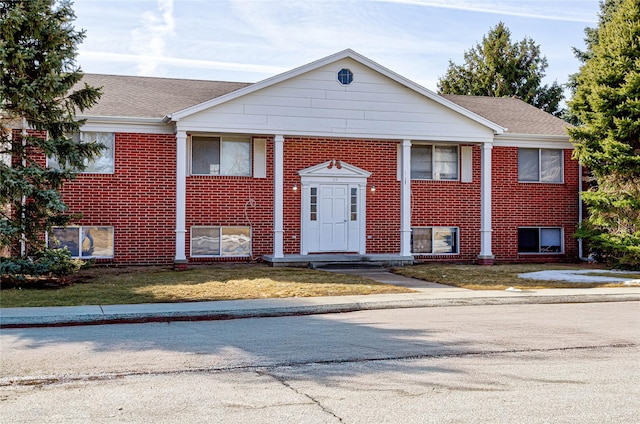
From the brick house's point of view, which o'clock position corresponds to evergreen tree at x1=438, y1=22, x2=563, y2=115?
The evergreen tree is roughly at 7 o'clock from the brick house.

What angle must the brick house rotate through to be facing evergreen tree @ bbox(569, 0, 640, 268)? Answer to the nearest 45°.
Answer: approximately 90° to its left

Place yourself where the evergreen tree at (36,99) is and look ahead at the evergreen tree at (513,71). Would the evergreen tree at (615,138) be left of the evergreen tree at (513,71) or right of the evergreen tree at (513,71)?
right

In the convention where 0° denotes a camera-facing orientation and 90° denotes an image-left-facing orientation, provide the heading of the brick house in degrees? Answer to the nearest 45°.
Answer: approximately 0°

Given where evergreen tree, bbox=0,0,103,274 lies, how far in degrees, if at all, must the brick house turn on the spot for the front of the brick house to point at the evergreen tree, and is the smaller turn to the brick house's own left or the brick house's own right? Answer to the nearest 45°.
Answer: approximately 45° to the brick house's own right
